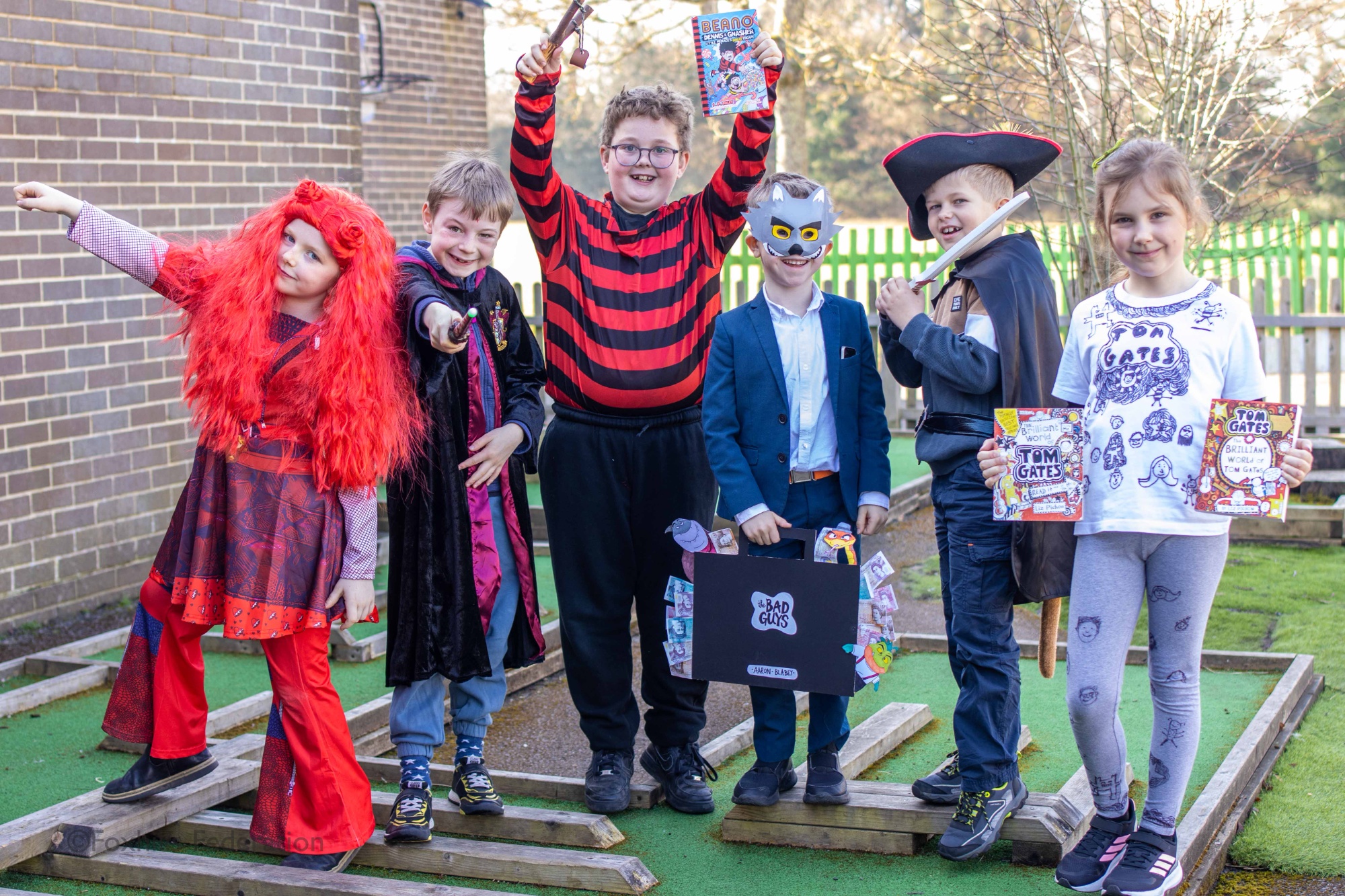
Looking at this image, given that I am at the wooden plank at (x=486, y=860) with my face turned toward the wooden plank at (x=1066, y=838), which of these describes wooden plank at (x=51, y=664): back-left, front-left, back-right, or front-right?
back-left

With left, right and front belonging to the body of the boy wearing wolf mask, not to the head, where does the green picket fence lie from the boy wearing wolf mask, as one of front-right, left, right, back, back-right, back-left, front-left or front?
back

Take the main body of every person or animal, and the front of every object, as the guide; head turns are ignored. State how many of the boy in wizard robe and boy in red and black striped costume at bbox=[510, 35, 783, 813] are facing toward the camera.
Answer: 2

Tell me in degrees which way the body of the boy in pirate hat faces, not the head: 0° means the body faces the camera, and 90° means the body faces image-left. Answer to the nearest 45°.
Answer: approximately 45°

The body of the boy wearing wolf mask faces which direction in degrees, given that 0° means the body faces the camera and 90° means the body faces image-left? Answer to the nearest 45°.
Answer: approximately 0°

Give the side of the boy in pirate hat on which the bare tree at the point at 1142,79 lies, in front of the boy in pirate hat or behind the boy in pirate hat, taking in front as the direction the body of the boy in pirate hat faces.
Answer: behind

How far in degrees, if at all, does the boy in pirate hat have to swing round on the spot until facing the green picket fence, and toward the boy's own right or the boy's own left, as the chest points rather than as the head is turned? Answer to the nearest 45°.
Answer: approximately 135° to the boy's own right

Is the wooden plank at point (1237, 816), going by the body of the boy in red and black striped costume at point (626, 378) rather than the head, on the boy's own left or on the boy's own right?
on the boy's own left
